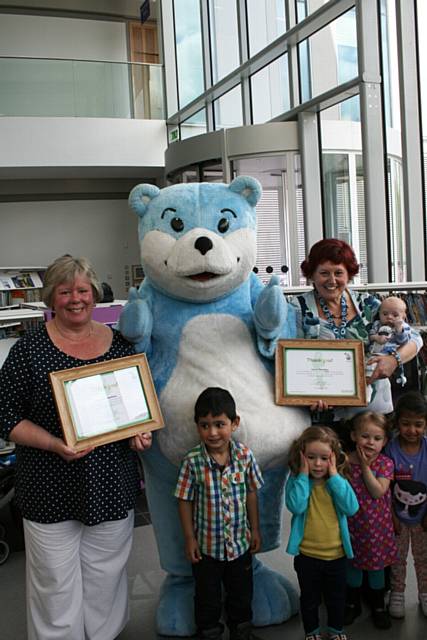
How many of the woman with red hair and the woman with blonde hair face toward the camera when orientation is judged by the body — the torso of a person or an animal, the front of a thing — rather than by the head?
2

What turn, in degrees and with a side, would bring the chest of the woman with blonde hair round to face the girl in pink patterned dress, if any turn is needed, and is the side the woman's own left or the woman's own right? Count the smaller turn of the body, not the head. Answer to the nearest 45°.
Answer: approximately 90° to the woman's own left

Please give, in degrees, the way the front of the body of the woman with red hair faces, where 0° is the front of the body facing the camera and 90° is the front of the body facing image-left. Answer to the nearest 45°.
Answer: approximately 0°

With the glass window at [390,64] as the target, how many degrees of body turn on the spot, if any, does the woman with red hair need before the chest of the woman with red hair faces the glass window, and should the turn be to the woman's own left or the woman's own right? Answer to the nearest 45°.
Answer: approximately 180°

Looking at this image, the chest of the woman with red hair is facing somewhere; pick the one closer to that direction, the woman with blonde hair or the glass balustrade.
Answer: the woman with blonde hair

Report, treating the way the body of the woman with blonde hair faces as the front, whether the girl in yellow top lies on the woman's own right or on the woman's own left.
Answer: on the woman's own left

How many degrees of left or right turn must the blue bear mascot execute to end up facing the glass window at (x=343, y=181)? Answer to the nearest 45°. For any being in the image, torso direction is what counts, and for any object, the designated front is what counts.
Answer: approximately 180°

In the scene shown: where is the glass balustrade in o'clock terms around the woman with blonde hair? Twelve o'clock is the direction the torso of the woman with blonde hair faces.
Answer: The glass balustrade is roughly at 6 o'clock from the woman with blonde hair.
